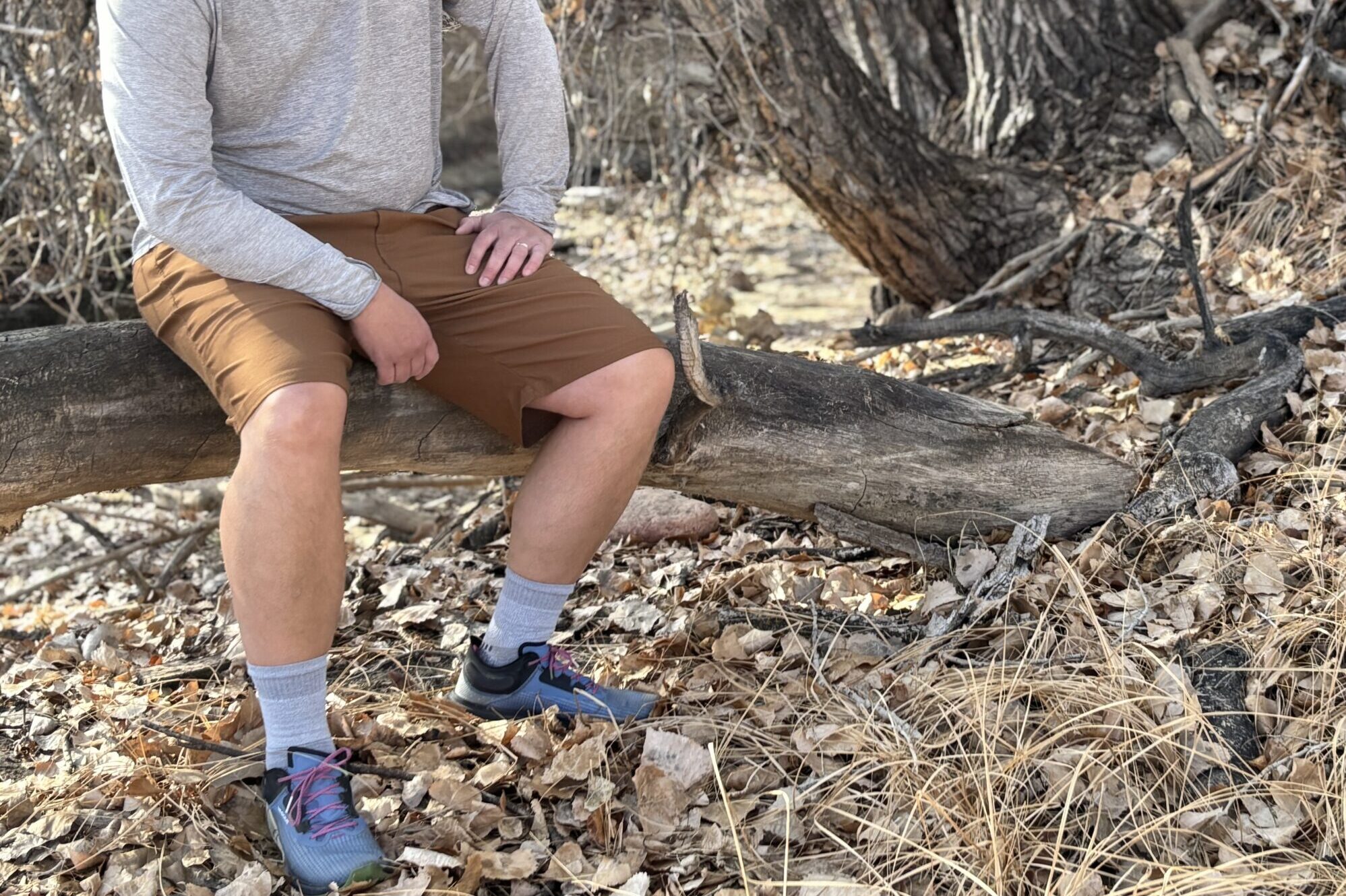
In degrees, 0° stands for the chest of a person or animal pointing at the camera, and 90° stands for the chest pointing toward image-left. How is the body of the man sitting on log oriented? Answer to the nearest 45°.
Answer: approximately 315°

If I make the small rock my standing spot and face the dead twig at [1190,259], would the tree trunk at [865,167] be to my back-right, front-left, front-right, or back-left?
front-left

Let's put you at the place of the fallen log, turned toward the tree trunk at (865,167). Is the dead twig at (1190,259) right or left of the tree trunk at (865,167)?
right

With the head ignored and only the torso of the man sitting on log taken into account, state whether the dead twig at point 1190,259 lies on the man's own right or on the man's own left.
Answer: on the man's own left

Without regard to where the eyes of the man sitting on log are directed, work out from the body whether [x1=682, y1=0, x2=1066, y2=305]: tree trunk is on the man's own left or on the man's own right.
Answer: on the man's own left

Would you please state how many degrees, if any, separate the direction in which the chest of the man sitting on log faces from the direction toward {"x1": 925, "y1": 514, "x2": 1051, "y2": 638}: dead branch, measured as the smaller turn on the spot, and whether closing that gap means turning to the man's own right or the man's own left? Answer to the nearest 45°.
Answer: approximately 45° to the man's own left

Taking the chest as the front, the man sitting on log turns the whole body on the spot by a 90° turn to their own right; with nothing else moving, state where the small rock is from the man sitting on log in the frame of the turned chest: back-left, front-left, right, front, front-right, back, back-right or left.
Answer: back

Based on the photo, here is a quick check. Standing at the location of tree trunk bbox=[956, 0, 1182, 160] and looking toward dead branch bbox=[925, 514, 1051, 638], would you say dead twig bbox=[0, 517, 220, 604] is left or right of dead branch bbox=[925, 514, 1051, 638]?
right

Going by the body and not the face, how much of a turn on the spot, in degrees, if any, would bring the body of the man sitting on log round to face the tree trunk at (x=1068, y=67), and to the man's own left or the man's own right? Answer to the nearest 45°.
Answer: approximately 90° to the man's own left
